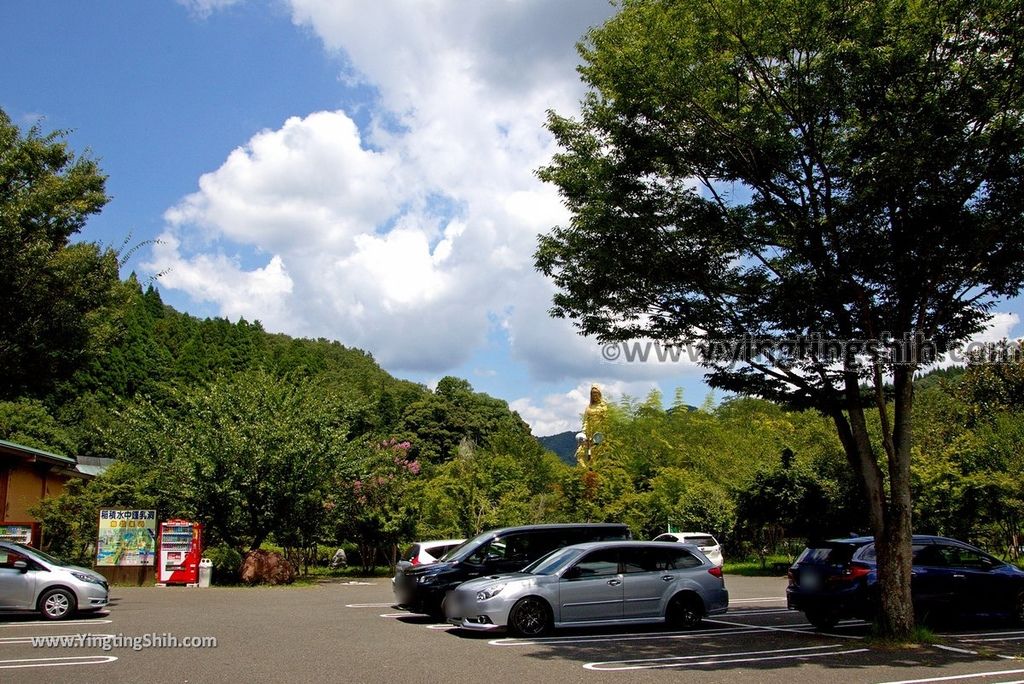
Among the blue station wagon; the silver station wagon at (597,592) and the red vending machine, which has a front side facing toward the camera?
the red vending machine

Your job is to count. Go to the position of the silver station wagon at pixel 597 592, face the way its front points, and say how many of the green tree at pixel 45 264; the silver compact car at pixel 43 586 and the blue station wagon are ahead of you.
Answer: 2

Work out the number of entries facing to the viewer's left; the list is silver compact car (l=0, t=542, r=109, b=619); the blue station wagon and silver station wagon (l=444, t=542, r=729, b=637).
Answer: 1

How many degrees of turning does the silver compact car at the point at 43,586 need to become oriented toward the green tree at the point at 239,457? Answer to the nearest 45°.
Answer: approximately 45° to its left

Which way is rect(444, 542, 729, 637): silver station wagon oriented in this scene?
to the viewer's left

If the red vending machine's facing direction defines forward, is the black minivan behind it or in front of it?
in front

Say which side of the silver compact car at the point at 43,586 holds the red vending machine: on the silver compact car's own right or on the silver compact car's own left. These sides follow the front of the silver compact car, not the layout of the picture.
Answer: on the silver compact car's own left

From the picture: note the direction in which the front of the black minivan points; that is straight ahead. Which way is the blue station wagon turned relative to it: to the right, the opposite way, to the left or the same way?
the opposite way

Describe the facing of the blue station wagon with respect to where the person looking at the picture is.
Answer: facing away from the viewer and to the right of the viewer

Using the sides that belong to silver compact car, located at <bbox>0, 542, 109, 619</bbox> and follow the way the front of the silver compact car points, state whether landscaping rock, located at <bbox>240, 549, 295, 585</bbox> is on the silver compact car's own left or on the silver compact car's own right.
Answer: on the silver compact car's own left

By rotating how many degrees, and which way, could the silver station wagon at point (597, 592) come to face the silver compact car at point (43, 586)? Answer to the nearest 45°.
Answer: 0° — it already faces it

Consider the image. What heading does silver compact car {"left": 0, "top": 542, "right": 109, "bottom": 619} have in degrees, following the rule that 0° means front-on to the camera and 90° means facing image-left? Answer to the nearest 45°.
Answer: approximately 270°

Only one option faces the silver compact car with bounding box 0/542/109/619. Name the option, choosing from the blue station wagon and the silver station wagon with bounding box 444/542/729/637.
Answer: the silver station wagon with bounding box 444/542/729/637

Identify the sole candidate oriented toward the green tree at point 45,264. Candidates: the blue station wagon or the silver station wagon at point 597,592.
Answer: the silver station wagon

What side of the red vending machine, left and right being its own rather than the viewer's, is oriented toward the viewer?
front

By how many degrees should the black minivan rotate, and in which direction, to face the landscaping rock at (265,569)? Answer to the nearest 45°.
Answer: approximately 90° to its right

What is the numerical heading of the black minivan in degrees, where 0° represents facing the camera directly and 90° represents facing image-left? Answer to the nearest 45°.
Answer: approximately 45°

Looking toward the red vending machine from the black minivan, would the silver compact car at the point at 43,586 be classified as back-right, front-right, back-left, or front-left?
front-left
